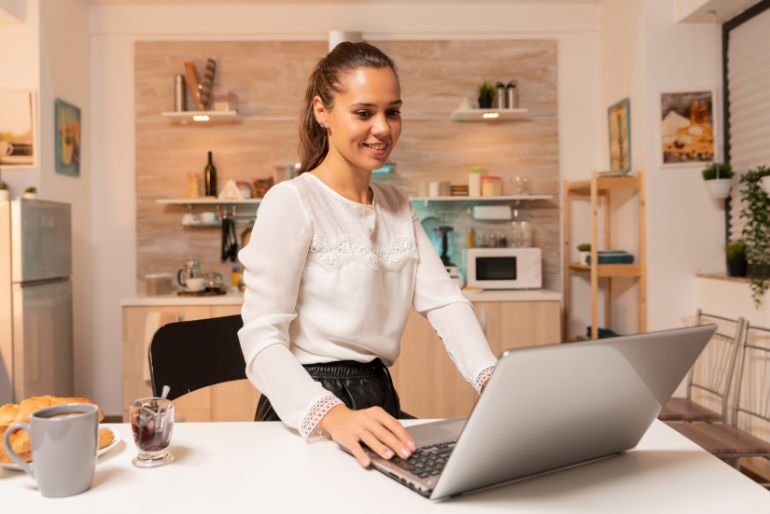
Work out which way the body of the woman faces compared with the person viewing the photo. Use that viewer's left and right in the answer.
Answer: facing the viewer and to the right of the viewer

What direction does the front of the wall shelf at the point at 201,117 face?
toward the camera

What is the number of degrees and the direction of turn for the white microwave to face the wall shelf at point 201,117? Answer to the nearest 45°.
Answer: approximately 90° to its right

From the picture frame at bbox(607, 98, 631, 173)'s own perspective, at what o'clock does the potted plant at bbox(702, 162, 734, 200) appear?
The potted plant is roughly at 9 o'clock from the picture frame.

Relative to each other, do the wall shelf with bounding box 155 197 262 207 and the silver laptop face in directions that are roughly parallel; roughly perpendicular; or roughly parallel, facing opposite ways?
roughly parallel, facing opposite ways

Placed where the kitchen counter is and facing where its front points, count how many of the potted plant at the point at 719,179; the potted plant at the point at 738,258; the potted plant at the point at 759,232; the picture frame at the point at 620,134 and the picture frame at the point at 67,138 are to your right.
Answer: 1

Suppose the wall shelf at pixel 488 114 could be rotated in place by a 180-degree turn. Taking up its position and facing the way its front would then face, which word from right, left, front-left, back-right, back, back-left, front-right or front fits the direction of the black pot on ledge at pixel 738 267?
back-right

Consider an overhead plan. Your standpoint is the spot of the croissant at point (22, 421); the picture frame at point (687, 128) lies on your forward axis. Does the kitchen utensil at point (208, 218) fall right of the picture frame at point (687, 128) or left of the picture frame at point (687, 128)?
left

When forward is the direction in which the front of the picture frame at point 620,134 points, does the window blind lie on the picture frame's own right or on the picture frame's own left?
on the picture frame's own left

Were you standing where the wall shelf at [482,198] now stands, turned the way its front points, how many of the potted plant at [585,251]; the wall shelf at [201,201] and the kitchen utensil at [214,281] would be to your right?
2

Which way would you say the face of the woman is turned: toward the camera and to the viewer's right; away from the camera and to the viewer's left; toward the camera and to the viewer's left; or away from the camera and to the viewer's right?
toward the camera and to the viewer's right

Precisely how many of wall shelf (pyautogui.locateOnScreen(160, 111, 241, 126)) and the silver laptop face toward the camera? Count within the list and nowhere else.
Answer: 1

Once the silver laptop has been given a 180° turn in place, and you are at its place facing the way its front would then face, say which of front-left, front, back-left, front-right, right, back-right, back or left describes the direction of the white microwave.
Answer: back-left

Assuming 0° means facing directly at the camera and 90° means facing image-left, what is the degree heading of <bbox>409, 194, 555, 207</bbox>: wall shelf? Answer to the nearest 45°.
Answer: approximately 0°

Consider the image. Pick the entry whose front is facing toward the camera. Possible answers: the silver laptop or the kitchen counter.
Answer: the kitchen counter

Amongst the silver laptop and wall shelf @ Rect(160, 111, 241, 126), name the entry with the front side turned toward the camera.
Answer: the wall shelf

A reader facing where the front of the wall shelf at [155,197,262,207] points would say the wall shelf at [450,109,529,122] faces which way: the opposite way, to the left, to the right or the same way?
the same way

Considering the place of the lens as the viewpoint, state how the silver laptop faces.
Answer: facing away from the viewer and to the left of the viewer

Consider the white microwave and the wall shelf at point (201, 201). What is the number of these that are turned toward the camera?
2
